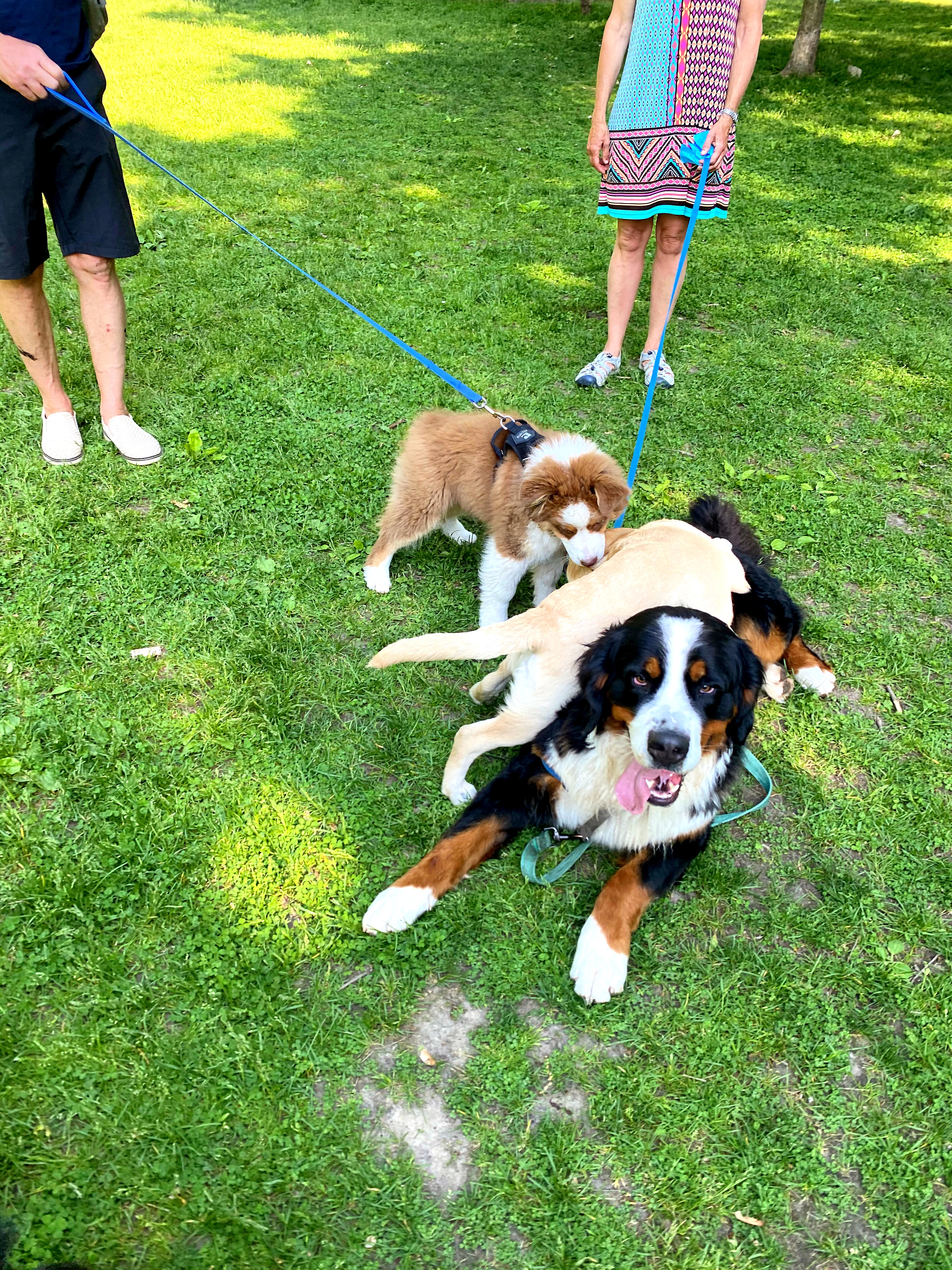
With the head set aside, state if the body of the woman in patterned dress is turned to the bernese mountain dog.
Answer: yes

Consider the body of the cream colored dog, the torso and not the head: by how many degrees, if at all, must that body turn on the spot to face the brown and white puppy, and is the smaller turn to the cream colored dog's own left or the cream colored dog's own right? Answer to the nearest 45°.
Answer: approximately 45° to the cream colored dog's own left

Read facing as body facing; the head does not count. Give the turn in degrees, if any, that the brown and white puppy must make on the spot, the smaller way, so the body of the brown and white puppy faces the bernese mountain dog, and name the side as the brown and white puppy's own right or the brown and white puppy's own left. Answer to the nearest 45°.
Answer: approximately 45° to the brown and white puppy's own right

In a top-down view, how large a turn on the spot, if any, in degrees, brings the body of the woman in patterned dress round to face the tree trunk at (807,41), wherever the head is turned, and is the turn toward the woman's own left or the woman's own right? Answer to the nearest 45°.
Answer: approximately 180°

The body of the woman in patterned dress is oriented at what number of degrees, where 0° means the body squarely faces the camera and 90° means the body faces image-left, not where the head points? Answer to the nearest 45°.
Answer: approximately 0°

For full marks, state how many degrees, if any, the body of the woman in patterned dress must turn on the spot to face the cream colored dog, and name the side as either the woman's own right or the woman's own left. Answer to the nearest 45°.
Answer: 0° — they already face it

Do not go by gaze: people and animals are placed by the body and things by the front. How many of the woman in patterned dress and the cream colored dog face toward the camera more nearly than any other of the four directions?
1

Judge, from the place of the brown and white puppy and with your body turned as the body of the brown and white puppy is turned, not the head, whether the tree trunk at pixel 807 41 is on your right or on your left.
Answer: on your left

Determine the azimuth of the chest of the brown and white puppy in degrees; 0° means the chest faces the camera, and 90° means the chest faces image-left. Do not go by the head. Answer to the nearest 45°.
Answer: approximately 315°

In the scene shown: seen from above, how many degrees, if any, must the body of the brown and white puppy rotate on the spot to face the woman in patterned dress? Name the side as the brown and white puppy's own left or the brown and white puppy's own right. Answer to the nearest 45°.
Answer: approximately 135° to the brown and white puppy's own left
